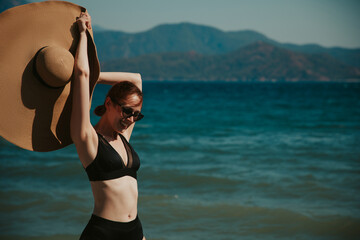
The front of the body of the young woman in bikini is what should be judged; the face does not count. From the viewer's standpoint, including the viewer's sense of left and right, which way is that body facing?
facing the viewer and to the right of the viewer
